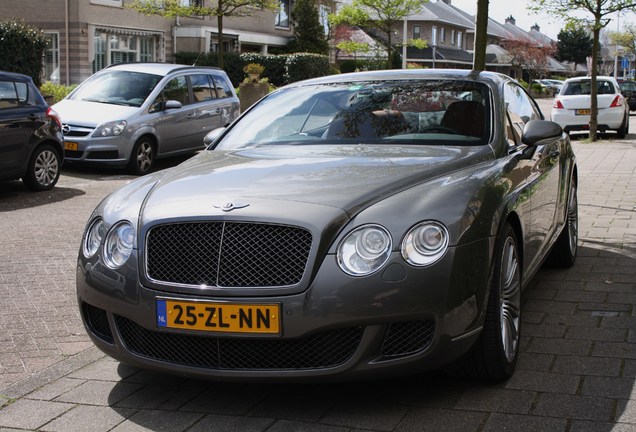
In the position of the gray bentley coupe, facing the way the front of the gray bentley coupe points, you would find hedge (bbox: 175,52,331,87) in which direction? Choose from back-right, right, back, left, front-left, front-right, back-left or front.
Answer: back-right

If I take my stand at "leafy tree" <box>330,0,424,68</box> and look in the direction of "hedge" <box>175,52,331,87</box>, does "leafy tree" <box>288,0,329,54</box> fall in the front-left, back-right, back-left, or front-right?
front-right

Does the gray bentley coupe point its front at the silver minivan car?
no

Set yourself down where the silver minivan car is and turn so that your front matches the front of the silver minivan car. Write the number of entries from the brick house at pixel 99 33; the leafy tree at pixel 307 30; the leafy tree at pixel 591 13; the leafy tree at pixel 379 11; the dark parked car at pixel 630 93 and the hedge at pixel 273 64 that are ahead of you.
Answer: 0

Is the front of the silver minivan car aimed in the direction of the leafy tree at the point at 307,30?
no

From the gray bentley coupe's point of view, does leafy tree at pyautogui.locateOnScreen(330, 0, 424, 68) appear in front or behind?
behind

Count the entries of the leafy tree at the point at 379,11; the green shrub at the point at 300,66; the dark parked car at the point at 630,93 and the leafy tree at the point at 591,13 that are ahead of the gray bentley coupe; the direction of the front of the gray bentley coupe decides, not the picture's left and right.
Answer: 0

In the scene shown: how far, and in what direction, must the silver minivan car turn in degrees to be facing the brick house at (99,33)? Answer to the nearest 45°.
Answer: approximately 135° to its right

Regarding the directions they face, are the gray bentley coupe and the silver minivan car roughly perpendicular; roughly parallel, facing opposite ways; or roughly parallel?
roughly parallel

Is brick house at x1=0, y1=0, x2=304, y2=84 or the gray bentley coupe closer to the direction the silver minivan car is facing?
the gray bentley coupe

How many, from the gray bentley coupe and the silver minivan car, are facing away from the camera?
0

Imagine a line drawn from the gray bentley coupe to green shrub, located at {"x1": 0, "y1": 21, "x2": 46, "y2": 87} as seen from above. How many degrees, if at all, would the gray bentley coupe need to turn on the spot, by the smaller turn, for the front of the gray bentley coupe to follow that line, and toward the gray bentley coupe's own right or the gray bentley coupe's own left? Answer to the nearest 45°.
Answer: approximately 135° to the gray bentley coupe's own right

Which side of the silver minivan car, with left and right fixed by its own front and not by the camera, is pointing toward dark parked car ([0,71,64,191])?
front

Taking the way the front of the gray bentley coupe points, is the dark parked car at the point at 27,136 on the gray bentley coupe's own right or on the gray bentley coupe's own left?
on the gray bentley coupe's own right

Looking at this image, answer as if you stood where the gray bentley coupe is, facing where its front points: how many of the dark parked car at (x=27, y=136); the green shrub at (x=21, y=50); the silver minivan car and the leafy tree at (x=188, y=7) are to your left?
0

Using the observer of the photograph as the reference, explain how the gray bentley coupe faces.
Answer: facing the viewer and to the left of the viewer

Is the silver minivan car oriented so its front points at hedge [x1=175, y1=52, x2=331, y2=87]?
no
